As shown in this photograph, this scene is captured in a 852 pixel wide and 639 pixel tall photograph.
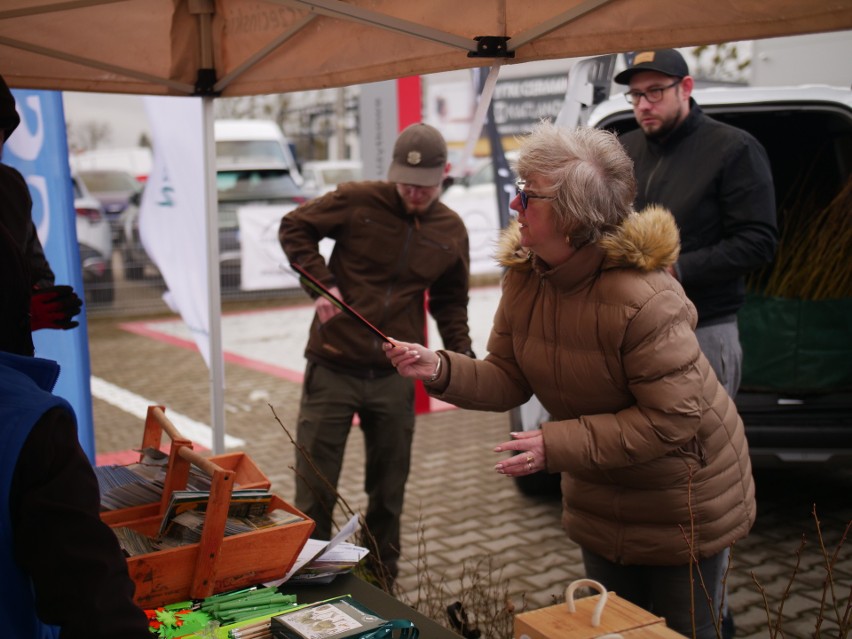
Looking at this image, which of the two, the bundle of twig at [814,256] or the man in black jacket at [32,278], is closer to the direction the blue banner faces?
the man in black jacket

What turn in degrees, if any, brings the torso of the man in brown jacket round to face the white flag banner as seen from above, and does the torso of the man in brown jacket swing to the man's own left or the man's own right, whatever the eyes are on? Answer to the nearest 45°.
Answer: approximately 135° to the man's own right

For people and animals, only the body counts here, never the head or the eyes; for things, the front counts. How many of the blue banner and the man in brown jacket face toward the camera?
2

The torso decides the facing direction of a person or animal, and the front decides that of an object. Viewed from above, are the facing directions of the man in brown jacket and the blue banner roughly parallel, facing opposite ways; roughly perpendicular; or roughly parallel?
roughly parallel

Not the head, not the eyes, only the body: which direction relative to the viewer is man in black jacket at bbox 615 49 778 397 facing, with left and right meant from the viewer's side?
facing the viewer and to the left of the viewer

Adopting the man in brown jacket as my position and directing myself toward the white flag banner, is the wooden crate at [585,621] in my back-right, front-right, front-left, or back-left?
back-left

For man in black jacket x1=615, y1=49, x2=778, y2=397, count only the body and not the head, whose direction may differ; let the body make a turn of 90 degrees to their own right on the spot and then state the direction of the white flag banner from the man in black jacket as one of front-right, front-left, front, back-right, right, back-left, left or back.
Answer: front-left

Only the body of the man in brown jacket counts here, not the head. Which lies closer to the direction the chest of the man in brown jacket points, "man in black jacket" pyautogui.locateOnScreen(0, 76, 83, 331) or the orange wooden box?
the orange wooden box

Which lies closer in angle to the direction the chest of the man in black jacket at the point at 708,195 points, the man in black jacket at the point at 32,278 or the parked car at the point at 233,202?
the man in black jacket

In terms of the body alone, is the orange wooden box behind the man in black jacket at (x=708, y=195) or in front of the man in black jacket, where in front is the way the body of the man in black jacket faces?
in front

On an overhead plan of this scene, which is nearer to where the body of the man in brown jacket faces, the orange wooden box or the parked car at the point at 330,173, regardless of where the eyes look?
the orange wooden box

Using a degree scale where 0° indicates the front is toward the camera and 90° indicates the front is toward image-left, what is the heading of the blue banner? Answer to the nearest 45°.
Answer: approximately 0°

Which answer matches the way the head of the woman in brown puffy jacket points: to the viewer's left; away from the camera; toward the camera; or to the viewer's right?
to the viewer's left

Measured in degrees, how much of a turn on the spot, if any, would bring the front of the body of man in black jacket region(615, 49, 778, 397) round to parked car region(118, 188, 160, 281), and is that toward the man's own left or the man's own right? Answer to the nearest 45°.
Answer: approximately 90° to the man's own right

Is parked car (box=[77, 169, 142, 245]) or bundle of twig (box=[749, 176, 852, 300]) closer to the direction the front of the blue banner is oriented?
the bundle of twig

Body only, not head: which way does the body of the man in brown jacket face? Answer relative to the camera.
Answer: toward the camera
